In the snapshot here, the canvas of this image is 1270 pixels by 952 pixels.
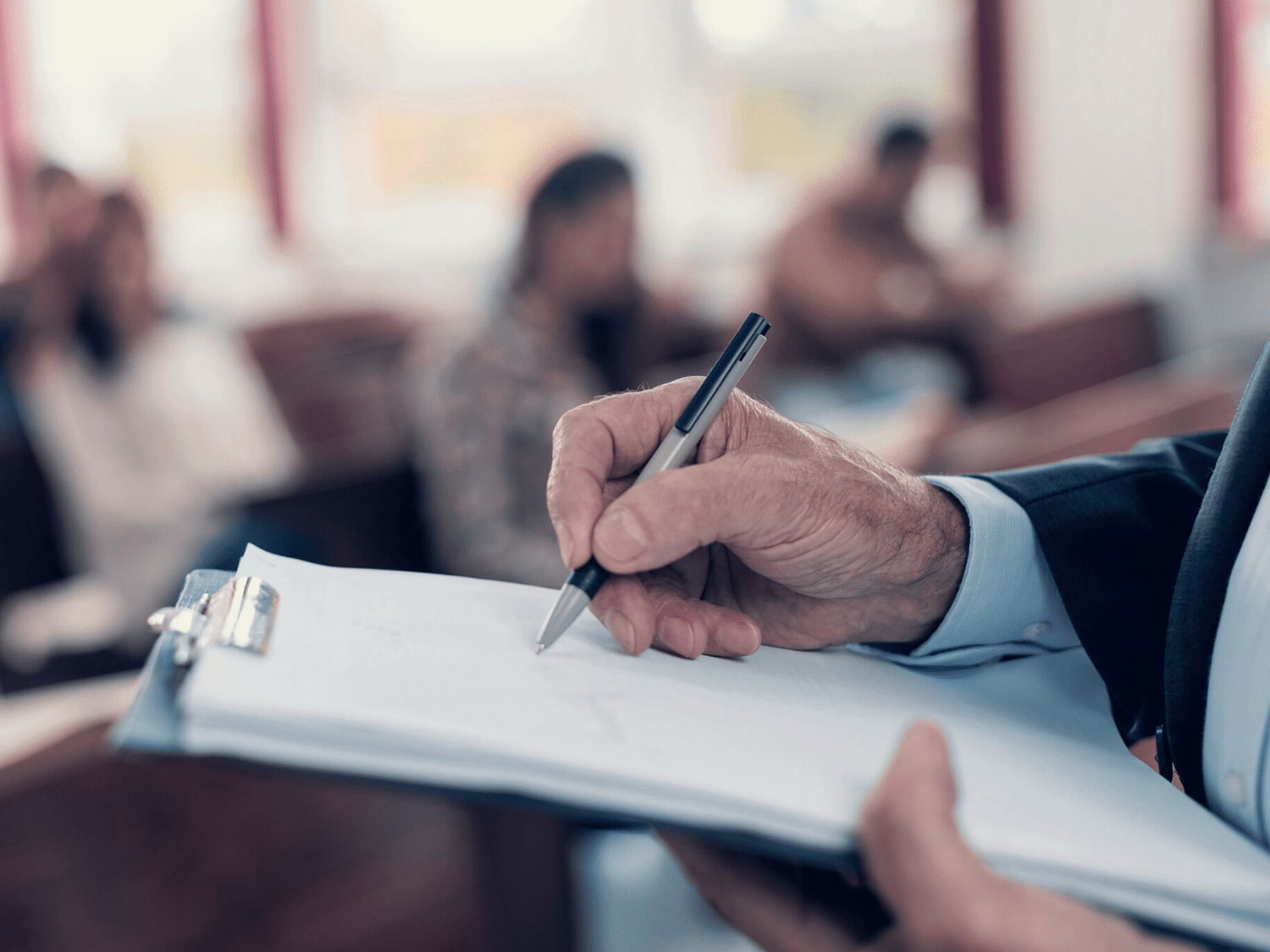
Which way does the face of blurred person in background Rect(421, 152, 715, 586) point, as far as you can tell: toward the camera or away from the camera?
toward the camera

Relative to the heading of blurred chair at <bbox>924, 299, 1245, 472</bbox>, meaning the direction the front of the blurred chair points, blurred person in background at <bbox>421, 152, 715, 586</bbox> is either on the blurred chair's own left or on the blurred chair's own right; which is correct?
on the blurred chair's own right

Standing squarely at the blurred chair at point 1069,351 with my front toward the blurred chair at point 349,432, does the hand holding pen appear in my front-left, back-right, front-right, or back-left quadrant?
front-left

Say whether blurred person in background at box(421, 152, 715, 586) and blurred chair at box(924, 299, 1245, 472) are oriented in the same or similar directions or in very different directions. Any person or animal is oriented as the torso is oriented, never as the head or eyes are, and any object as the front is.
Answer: same or similar directions

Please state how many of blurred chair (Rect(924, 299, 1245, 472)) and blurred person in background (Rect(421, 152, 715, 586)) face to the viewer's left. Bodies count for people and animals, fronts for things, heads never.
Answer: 0

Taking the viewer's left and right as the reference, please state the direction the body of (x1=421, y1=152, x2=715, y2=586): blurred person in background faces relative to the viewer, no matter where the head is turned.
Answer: facing the viewer and to the right of the viewer

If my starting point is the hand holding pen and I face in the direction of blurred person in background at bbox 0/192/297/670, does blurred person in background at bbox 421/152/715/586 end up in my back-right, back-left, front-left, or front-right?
front-right

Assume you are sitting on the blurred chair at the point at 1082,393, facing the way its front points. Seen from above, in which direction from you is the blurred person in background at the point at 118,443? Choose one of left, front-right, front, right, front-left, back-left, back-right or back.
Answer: right
